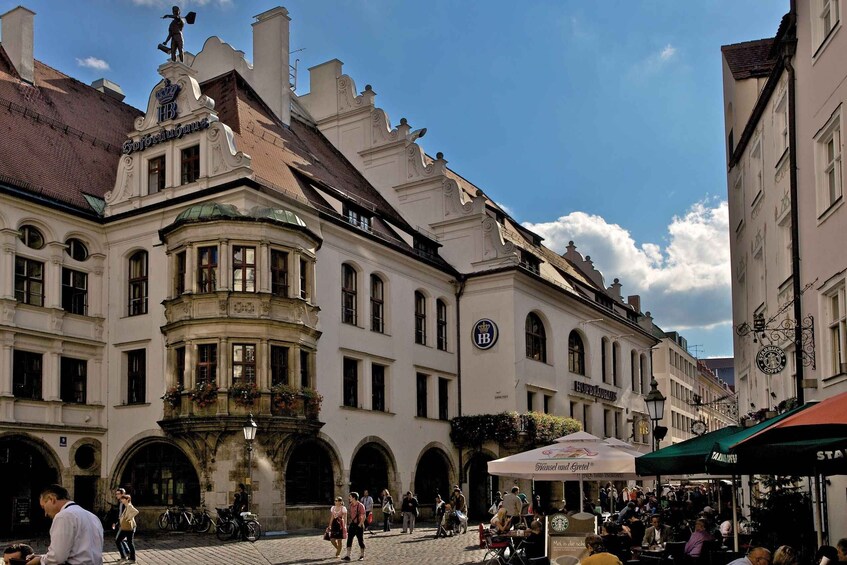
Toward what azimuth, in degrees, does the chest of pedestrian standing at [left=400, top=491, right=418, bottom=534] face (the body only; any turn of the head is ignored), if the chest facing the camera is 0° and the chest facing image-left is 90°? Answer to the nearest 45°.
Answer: approximately 0°

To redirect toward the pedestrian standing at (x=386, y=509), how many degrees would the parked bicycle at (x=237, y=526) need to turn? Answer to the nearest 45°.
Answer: approximately 135° to its right

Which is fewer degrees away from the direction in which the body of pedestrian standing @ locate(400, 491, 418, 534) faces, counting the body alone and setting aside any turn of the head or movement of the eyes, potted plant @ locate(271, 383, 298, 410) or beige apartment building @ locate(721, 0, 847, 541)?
the beige apartment building

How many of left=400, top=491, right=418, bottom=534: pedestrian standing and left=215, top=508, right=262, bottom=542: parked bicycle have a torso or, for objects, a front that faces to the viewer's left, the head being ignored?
1

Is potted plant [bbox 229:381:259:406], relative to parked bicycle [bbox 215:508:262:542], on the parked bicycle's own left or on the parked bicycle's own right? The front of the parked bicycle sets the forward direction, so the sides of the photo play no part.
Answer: on the parked bicycle's own right

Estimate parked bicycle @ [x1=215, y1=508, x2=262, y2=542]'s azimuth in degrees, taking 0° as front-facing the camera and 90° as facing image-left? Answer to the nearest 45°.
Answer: approximately 90°

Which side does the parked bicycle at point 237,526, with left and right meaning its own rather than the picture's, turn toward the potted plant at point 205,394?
right

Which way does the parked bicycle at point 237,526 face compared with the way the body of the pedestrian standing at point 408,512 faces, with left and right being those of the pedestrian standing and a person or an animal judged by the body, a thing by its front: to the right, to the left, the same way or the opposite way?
to the right

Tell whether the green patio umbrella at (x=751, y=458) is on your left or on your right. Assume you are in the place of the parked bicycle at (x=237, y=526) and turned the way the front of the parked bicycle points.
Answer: on your left
